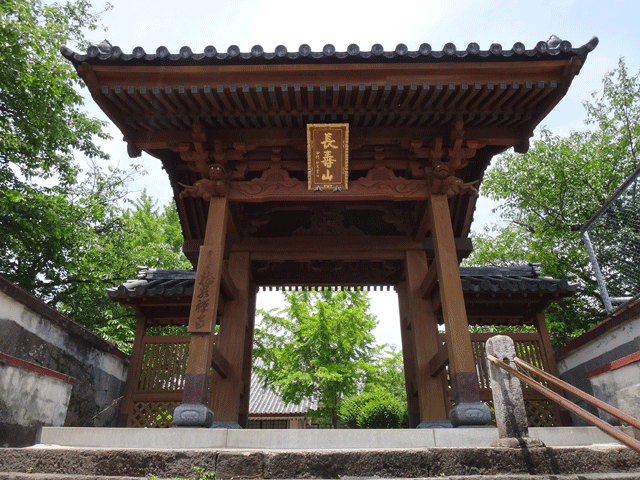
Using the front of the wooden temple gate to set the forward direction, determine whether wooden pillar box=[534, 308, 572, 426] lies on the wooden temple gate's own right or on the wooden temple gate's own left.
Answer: on the wooden temple gate's own left

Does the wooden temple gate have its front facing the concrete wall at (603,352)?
no

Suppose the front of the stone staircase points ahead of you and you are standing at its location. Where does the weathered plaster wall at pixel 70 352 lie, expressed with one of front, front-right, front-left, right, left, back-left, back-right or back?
back-right

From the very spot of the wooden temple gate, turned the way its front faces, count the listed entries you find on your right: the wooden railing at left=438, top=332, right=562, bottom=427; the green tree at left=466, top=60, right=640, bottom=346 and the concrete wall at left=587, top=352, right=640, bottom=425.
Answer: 0

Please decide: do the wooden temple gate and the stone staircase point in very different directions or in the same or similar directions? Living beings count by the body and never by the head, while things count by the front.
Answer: same or similar directions

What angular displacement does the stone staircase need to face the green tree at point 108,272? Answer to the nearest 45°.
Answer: approximately 135° to its right

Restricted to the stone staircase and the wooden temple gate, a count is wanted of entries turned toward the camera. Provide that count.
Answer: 2

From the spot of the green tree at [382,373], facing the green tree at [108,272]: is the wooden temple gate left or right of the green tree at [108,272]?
left

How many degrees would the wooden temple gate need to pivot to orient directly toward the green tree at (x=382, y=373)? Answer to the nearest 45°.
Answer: approximately 180°

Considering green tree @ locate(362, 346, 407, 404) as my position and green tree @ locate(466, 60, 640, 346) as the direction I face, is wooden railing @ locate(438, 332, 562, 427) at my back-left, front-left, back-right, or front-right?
front-right

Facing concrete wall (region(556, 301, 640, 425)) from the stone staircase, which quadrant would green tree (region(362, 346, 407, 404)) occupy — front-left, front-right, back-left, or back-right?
front-left

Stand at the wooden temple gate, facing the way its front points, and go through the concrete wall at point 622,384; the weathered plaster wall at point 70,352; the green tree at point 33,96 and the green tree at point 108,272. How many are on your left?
1

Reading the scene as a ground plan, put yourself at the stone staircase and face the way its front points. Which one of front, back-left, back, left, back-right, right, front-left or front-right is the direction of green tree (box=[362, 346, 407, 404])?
back

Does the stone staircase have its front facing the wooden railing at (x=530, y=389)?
no

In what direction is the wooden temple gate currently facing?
toward the camera

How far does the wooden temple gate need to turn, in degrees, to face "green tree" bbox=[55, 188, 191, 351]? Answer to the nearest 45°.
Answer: approximately 135° to its right

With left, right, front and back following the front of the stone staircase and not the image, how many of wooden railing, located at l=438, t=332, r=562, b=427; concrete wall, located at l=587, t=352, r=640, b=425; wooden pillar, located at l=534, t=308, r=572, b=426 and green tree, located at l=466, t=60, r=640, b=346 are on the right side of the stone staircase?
0

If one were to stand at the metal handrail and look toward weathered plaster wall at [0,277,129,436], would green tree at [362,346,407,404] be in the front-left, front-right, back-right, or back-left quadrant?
front-right
